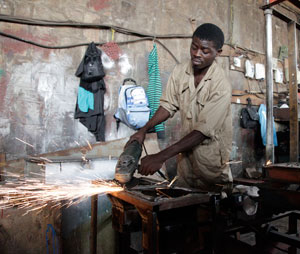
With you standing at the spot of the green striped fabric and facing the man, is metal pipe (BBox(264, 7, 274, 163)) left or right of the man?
left

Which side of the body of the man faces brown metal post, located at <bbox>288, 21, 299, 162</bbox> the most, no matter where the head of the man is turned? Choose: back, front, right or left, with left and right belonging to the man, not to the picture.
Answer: back

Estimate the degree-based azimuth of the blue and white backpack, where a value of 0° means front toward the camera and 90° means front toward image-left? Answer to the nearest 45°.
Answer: approximately 315°

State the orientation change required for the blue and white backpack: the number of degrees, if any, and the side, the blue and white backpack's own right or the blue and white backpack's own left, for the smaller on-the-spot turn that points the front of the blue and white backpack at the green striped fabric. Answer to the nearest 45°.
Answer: approximately 90° to the blue and white backpack's own left

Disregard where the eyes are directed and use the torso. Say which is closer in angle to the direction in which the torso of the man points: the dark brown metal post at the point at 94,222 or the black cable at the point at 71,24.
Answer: the dark brown metal post

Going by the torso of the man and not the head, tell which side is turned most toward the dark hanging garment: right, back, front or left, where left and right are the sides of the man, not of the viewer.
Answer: right

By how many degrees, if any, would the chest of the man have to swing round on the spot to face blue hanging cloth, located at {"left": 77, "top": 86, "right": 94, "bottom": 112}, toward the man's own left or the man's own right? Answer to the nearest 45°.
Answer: approximately 90° to the man's own right

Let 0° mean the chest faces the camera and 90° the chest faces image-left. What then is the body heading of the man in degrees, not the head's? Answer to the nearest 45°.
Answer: approximately 45°
